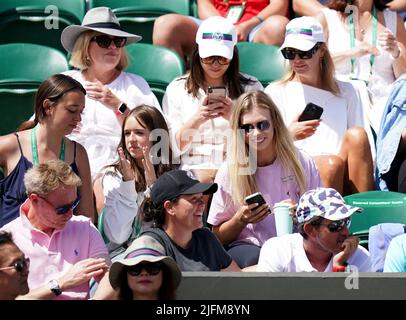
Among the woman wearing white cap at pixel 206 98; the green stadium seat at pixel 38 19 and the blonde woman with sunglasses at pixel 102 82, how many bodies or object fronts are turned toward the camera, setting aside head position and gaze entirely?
3

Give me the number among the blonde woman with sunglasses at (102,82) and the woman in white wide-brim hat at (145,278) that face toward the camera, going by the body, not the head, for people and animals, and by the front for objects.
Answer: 2

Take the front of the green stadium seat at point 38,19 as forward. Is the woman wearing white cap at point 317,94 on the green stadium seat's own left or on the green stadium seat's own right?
on the green stadium seat's own left

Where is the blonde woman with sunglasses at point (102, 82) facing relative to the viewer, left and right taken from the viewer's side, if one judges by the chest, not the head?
facing the viewer

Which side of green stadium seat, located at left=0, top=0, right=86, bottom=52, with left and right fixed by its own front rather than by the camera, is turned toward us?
front

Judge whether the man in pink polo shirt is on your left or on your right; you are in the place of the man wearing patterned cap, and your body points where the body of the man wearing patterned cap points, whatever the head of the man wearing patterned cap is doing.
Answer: on your right

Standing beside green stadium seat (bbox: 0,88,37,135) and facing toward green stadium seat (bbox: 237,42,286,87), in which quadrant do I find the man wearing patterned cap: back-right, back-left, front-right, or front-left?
front-right

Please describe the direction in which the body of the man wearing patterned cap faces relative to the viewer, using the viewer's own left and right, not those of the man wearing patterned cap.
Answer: facing the viewer and to the right of the viewer

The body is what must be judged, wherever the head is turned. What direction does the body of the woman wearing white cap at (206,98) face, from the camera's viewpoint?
toward the camera

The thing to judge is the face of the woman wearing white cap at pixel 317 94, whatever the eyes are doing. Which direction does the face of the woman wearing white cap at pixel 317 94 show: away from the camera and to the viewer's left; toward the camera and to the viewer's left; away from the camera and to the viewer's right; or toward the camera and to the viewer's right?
toward the camera and to the viewer's left

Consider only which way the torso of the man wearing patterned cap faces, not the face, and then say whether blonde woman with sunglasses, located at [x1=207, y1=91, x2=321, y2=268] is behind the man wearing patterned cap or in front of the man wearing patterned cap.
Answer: behind
